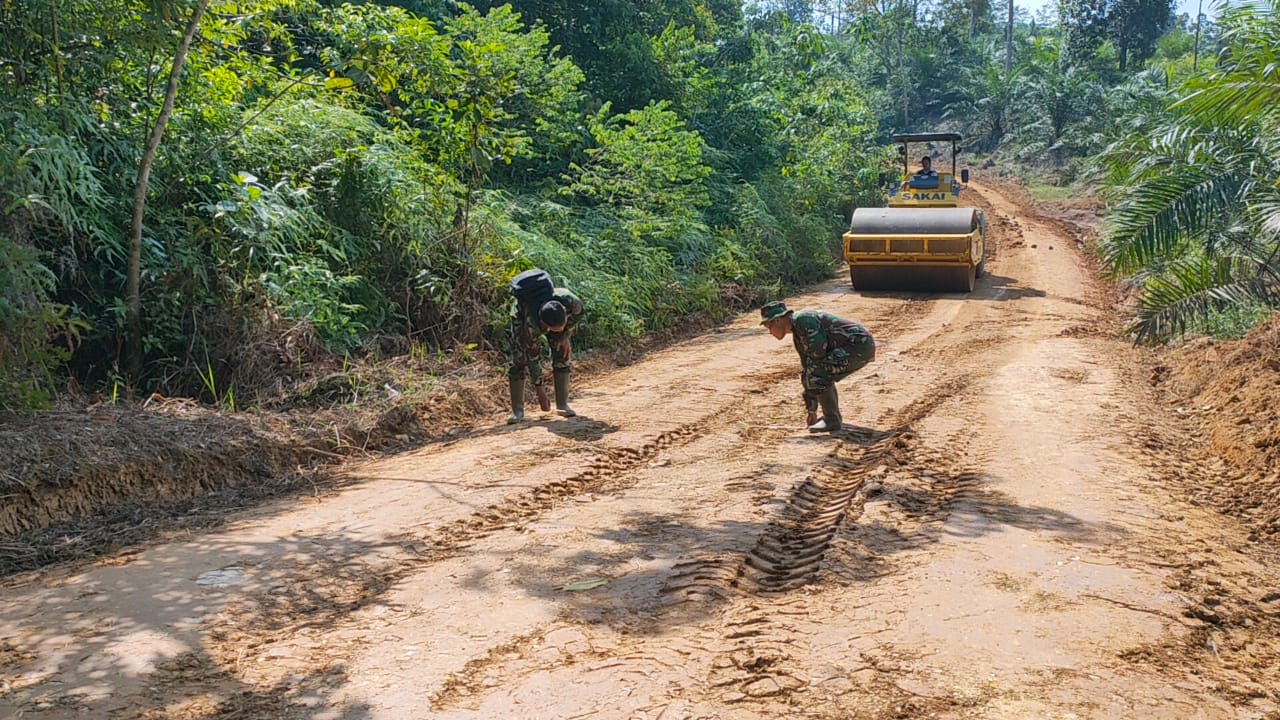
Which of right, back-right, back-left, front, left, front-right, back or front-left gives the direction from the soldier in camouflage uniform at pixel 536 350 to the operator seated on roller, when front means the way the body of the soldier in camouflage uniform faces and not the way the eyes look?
back-left

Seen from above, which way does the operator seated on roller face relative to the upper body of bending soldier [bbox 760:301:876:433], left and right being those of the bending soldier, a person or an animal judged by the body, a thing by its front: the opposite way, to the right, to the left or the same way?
to the left

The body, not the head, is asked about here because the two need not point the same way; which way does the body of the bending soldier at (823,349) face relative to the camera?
to the viewer's left

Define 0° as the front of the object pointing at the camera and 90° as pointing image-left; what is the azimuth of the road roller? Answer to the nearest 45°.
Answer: approximately 0°

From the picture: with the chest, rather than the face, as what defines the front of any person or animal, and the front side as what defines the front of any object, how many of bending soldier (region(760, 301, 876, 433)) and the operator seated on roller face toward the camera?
1

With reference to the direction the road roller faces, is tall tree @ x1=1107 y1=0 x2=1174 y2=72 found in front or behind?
behind

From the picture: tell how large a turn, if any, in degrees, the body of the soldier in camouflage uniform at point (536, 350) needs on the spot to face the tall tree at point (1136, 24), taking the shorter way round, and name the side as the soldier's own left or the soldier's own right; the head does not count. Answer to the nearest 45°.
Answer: approximately 135° to the soldier's own left

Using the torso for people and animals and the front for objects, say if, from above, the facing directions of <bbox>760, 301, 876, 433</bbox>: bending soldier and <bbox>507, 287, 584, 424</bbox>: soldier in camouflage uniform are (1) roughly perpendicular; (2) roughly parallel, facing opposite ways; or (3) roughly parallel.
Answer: roughly perpendicular
